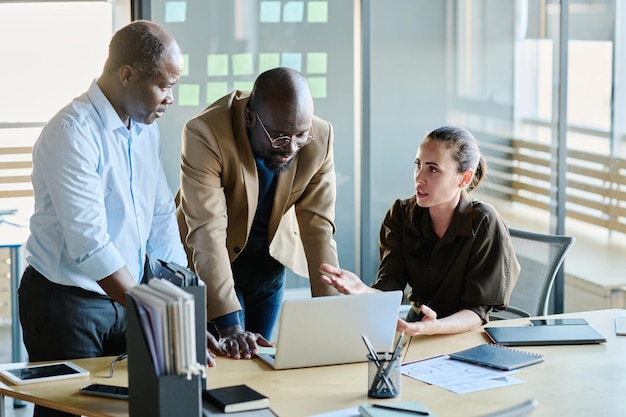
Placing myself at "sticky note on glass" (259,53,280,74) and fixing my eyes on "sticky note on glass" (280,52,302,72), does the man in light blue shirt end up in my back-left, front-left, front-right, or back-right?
back-right

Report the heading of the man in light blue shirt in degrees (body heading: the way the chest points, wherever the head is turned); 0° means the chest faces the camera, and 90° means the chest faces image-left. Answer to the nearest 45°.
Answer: approximately 315°

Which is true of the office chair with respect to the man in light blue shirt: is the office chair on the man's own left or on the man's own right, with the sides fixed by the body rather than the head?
on the man's own left

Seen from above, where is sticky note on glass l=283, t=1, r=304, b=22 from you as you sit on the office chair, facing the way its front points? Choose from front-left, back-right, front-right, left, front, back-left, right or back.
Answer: right

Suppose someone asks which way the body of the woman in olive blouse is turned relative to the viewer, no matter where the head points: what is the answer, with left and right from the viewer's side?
facing the viewer and to the left of the viewer

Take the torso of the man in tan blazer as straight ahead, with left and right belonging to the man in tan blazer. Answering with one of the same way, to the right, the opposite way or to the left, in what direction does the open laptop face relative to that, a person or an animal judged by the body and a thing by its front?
the opposite way

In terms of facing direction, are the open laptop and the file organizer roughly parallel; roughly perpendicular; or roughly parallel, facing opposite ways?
roughly parallel, facing opposite ways

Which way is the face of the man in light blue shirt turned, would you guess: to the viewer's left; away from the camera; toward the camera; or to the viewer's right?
to the viewer's right

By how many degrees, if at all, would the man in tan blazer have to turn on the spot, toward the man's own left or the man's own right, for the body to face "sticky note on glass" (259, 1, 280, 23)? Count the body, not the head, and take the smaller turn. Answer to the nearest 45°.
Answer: approximately 135° to the man's own left

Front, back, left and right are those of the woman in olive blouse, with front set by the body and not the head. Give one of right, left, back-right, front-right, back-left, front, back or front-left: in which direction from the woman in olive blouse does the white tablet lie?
front

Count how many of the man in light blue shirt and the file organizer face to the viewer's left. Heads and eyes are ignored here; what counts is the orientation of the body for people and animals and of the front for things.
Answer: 0

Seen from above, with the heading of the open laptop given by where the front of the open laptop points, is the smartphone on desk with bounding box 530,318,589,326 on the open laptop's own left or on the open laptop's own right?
on the open laptop's own right

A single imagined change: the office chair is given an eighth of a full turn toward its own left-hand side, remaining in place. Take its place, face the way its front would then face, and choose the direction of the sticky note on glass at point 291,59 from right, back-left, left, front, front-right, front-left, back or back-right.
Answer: back-right
